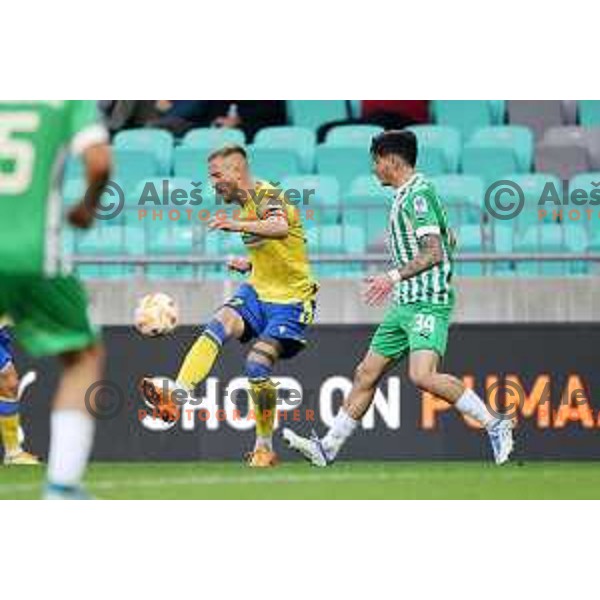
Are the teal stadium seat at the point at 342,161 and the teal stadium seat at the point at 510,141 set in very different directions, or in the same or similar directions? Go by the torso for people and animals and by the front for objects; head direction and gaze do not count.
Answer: same or similar directions

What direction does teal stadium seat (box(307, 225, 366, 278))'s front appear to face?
toward the camera

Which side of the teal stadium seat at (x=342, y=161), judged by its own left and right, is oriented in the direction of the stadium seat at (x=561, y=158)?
left

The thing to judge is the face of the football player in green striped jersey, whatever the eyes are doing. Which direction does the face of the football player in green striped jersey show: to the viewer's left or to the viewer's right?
to the viewer's left

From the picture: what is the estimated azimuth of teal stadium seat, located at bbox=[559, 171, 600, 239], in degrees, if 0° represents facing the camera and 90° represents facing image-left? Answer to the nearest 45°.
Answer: approximately 0°

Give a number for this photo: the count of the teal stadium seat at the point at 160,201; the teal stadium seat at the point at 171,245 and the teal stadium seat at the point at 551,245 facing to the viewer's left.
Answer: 0

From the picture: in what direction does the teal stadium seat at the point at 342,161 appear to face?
toward the camera

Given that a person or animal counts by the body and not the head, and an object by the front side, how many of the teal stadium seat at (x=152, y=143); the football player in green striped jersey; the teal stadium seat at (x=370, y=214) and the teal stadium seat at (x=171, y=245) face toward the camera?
3

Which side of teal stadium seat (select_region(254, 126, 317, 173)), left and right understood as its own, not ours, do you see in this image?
front

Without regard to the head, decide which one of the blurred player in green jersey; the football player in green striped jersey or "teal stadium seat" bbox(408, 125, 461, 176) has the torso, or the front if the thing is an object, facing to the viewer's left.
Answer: the football player in green striped jersey

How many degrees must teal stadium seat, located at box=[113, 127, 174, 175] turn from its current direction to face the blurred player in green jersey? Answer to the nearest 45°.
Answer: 0° — it already faces them

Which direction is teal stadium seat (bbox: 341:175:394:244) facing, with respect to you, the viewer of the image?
facing the viewer

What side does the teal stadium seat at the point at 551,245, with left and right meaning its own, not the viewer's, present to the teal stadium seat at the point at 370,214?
right
